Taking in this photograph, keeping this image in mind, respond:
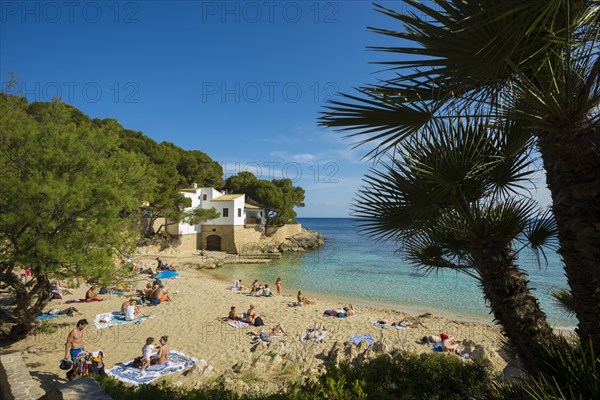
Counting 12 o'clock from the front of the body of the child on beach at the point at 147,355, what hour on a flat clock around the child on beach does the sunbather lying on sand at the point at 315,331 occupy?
The sunbather lying on sand is roughly at 1 o'clock from the child on beach.

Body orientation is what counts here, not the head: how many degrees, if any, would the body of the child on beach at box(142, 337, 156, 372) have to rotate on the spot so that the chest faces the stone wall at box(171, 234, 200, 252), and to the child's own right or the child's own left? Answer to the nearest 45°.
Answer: approximately 45° to the child's own left

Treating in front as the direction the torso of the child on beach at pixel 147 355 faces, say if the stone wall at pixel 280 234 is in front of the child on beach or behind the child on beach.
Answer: in front

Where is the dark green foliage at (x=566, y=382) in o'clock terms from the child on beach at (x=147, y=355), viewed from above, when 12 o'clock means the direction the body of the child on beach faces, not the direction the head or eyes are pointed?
The dark green foliage is roughly at 2 o'clock from the child on beach.

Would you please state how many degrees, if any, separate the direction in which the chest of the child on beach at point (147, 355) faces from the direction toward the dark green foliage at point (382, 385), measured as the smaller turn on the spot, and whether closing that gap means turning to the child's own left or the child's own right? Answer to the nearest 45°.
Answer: approximately 90° to the child's own right

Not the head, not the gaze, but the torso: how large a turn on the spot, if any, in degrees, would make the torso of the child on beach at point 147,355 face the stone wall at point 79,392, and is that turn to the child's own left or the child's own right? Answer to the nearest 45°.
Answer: approximately 135° to the child's own right

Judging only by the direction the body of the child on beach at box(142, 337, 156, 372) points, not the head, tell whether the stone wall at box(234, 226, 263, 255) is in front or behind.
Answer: in front

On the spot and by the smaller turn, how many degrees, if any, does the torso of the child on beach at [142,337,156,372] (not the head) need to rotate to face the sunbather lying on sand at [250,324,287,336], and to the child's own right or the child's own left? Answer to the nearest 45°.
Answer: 0° — they already face them

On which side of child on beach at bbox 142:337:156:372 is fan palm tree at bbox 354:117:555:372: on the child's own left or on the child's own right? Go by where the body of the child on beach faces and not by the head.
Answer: on the child's own right

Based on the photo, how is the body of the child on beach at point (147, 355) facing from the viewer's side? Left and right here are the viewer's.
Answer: facing away from the viewer and to the right of the viewer

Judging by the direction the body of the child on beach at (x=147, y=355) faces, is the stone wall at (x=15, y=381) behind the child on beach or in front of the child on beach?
behind
